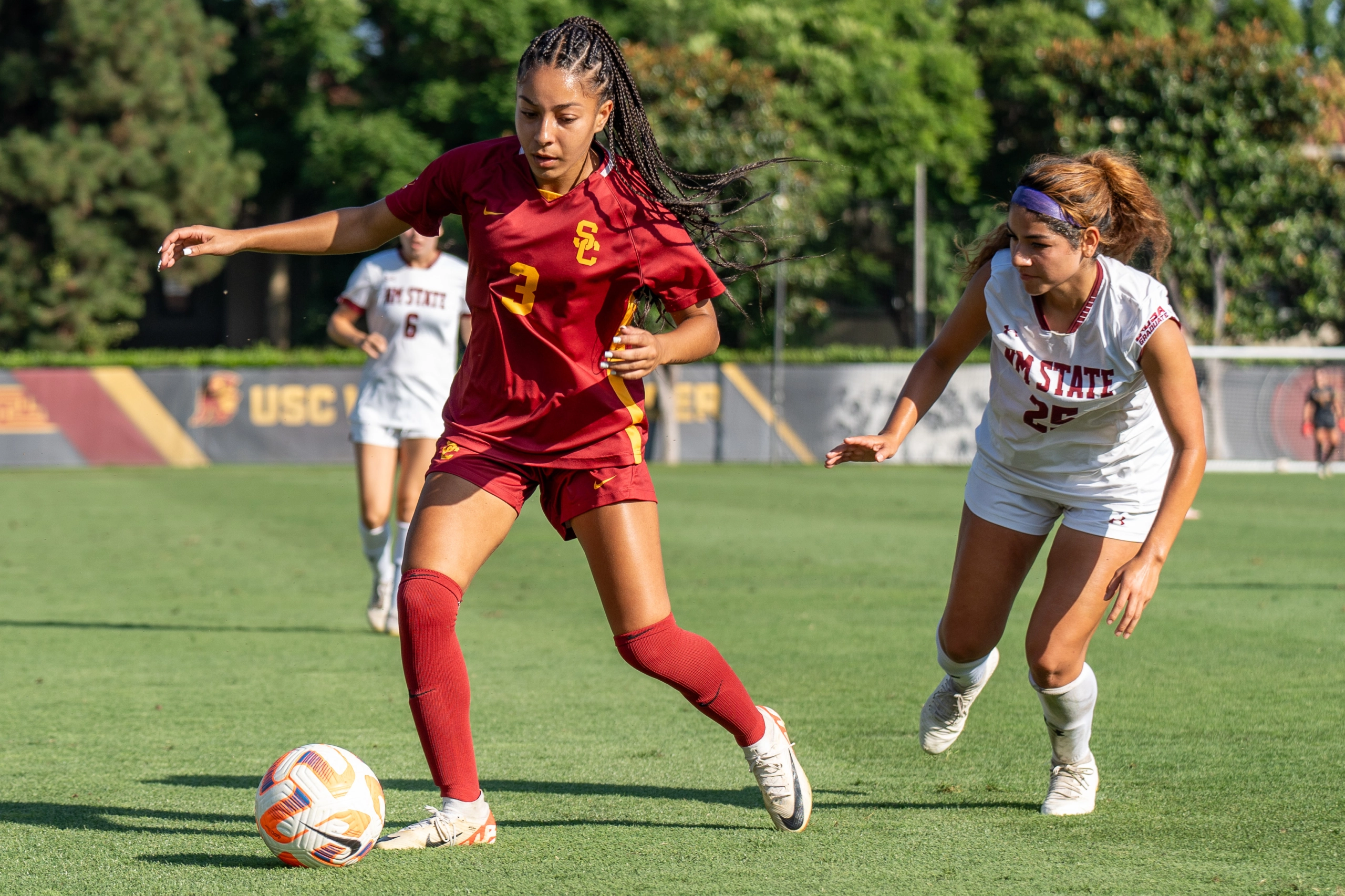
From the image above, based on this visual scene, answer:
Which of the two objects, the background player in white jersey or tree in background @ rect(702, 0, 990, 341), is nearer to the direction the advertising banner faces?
the background player in white jersey

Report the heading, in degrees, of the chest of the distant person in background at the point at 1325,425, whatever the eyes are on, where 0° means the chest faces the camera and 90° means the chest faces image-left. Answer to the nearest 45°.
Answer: approximately 0°

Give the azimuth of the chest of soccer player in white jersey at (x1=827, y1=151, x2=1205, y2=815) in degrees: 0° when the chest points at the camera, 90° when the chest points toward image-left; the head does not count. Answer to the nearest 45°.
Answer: approximately 45°

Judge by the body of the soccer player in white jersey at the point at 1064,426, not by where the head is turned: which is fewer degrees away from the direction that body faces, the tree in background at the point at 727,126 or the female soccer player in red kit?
the female soccer player in red kit

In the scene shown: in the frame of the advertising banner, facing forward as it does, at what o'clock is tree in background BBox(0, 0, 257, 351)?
The tree in background is roughly at 4 o'clock from the advertising banner.

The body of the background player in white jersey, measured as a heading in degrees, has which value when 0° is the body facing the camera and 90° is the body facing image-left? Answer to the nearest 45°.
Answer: approximately 0°

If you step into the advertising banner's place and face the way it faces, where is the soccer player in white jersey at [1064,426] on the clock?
The soccer player in white jersey is roughly at 12 o'clock from the advertising banner.

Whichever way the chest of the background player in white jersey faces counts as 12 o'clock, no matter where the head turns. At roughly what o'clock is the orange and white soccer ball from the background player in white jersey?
The orange and white soccer ball is roughly at 12 o'clock from the background player in white jersey.

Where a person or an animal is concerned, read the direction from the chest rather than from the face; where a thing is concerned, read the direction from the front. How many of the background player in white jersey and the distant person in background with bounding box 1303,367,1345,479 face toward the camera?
2
